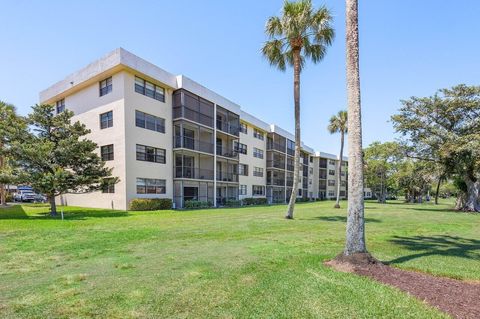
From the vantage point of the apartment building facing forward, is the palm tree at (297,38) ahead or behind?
ahead

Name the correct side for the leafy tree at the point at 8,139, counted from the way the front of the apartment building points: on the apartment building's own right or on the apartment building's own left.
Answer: on the apartment building's own right

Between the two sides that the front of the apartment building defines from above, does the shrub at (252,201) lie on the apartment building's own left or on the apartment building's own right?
on the apartment building's own left
